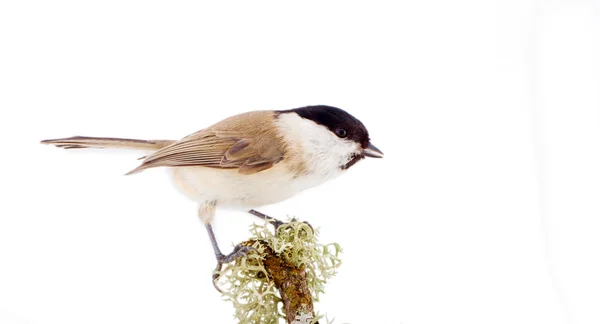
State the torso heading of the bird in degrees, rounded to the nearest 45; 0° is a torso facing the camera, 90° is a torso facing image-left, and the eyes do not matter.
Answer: approximately 270°
